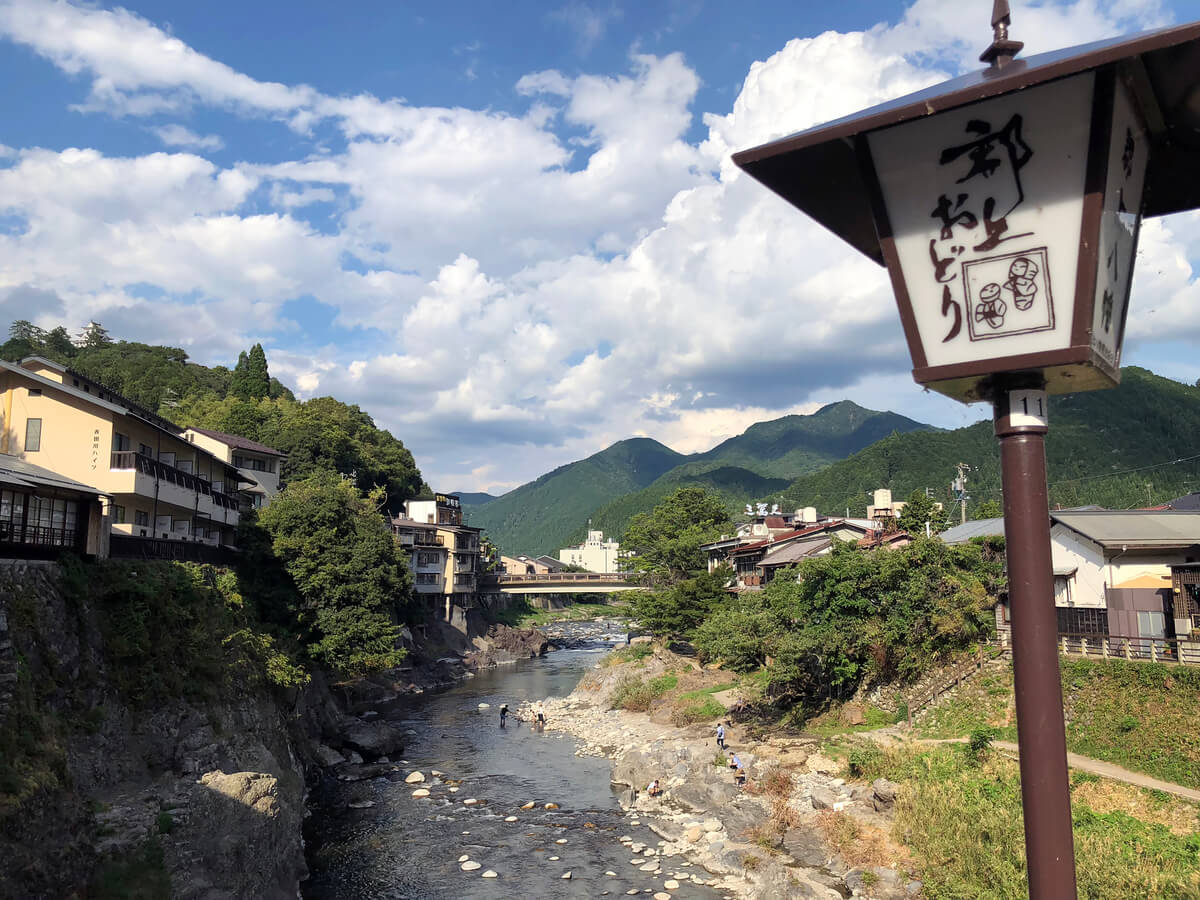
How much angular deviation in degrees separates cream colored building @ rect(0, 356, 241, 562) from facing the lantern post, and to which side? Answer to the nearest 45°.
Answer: approximately 45° to its right

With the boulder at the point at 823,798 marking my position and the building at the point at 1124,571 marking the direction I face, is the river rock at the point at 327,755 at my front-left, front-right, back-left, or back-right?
back-left

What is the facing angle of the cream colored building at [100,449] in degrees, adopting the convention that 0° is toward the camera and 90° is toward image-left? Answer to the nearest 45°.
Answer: approximately 315°

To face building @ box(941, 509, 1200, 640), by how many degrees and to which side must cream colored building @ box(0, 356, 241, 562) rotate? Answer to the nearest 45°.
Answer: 0° — it already faces it

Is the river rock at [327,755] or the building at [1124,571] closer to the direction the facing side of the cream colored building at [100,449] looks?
the building

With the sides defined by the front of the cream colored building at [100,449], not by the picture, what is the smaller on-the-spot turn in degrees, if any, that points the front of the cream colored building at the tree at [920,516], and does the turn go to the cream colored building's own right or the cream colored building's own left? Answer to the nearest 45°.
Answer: approximately 45° to the cream colored building's own left

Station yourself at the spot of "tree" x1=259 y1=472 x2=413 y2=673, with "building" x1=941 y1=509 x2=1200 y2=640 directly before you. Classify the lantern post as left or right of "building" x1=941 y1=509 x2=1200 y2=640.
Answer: right

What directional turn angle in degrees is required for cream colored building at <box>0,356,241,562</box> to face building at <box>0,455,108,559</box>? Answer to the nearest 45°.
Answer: approximately 45° to its right
